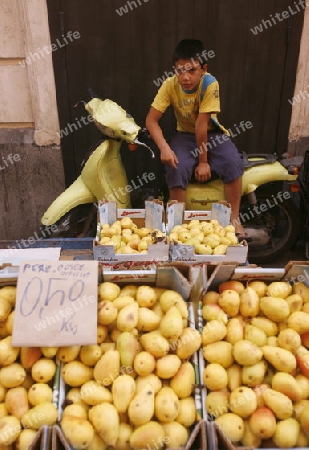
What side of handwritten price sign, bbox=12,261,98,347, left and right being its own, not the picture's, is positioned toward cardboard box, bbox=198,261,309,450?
left

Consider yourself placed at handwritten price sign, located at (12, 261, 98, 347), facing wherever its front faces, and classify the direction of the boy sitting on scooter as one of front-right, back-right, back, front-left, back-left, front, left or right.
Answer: back-left

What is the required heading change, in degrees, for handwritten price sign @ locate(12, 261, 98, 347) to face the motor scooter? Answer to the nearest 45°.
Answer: approximately 135° to its left

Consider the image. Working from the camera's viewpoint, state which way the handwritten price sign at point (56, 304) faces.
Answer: facing the viewer

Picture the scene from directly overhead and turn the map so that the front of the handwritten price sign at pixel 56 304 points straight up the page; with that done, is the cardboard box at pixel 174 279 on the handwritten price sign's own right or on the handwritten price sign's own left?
on the handwritten price sign's own left
